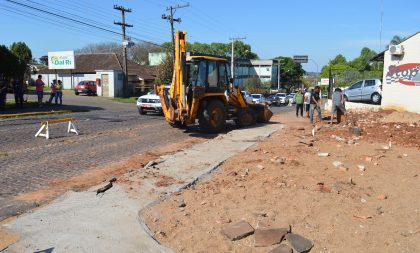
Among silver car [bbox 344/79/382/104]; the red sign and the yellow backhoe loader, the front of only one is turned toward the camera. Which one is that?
the red sign

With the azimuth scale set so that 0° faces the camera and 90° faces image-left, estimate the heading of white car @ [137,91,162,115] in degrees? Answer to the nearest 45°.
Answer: approximately 45°

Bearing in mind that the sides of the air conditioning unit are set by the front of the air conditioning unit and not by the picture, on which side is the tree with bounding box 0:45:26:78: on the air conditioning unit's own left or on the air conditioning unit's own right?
on the air conditioning unit's own right

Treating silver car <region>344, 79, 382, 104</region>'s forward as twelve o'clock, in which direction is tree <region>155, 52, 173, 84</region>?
The tree is roughly at 1 o'clock from the silver car.

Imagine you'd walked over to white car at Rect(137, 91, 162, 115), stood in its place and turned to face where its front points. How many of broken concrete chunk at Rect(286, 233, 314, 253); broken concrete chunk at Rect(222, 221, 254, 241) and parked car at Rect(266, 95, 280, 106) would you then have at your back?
1

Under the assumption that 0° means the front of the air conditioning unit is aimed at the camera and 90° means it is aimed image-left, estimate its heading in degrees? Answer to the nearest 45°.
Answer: approximately 0°

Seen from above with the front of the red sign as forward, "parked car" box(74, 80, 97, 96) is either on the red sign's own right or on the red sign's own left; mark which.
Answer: on the red sign's own right

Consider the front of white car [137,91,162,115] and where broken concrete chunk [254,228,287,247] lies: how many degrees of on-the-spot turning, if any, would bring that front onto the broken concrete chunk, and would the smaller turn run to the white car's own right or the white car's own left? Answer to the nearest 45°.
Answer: approximately 45° to the white car's own left

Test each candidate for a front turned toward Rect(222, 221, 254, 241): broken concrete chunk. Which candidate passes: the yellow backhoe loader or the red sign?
the red sign

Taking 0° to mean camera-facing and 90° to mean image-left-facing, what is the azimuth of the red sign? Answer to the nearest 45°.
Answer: approximately 0°

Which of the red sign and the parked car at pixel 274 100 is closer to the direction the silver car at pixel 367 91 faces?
the parked car

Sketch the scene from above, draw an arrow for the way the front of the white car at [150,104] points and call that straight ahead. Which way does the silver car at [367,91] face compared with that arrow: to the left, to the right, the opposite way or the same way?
to the right

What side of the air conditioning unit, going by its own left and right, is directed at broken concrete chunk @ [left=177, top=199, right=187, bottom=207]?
front

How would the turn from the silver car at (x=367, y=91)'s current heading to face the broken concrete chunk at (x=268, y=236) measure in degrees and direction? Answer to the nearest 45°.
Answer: approximately 90° to its left
